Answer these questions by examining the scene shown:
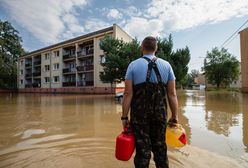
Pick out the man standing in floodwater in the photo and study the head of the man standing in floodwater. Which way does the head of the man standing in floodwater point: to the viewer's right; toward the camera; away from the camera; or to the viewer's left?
away from the camera

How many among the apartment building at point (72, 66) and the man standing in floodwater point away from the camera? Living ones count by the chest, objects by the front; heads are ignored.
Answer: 1

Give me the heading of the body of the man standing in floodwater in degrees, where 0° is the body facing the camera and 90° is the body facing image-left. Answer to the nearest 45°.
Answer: approximately 180°

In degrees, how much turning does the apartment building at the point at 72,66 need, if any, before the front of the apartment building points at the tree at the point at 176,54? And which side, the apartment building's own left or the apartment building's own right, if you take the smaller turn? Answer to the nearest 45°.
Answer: approximately 90° to the apartment building's own left

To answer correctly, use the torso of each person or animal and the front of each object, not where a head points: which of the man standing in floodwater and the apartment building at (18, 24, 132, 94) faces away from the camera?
the man standing in floodwater

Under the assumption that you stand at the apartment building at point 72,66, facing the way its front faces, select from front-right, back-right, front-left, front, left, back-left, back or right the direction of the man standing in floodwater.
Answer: front-left

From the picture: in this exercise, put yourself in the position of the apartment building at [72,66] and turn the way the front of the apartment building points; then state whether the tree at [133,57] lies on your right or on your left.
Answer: on your left

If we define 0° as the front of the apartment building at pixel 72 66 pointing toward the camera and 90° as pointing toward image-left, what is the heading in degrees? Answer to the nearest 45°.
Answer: approximately 45°

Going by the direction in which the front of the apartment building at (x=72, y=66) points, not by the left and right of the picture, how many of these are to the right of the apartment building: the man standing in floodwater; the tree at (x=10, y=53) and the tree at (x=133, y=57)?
1

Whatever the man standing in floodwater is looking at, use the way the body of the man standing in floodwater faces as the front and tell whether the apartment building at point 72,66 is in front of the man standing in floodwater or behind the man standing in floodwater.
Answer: in front

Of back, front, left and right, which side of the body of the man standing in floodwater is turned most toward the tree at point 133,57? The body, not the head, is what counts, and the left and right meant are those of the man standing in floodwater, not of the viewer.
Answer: front

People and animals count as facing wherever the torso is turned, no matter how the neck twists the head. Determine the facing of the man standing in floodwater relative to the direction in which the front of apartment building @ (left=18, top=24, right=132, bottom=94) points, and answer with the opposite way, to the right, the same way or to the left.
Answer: the opposite way

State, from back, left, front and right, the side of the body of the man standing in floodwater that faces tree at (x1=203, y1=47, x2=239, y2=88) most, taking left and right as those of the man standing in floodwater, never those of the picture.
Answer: front

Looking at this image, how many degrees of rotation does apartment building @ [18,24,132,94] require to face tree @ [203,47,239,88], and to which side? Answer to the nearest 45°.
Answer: approximately 135° to its left

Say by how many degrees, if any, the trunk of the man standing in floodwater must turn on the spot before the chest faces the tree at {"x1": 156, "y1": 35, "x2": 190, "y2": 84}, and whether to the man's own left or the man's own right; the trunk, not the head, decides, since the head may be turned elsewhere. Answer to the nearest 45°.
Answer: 0° — they already face it

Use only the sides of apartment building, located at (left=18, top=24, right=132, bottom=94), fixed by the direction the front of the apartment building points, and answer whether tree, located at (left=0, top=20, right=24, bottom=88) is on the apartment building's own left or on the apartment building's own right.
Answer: on the apartment building's own right
